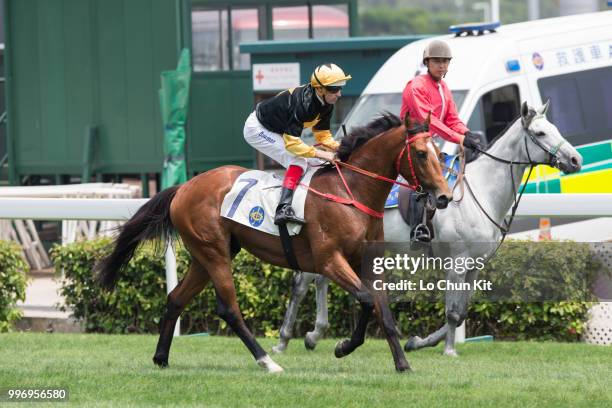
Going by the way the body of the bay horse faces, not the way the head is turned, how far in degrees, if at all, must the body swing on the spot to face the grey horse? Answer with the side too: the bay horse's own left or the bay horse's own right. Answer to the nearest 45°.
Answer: approximately 45° to the bay horse's own left

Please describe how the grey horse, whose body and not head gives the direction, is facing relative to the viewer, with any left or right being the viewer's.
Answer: facing to the right of the viewer

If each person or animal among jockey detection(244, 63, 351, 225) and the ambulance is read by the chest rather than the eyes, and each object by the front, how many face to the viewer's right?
1

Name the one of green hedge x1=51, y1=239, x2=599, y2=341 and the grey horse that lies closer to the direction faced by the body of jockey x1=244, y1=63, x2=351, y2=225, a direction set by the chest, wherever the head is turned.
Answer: the grey horse

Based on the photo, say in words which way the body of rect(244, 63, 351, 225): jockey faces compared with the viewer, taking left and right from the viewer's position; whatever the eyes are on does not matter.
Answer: facing to the right of the viewer

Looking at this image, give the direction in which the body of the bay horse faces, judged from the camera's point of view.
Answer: to the viewer's right

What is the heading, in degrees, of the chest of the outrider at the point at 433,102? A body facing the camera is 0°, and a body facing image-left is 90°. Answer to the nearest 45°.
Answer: approximately 315°

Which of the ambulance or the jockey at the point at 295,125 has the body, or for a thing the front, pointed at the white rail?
the ambulance

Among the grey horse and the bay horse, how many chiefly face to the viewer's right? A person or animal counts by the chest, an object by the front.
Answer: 2

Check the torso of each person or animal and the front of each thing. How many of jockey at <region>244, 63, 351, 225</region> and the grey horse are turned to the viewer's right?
2

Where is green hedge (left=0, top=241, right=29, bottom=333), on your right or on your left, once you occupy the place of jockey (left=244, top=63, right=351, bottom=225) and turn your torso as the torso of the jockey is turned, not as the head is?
on your left

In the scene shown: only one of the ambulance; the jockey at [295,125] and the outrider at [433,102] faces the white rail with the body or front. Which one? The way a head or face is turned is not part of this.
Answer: the ambulance
